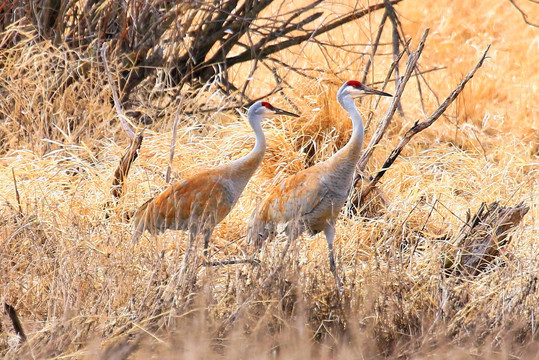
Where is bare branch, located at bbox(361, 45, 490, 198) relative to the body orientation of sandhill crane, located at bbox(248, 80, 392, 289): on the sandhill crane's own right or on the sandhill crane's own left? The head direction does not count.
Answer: on the sandhill crane's own left

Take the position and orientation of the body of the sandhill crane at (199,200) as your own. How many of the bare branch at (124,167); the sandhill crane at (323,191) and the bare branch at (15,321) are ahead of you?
1

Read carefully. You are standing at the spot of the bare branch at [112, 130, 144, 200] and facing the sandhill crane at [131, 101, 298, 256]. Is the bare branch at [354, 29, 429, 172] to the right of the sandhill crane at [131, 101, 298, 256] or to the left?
left

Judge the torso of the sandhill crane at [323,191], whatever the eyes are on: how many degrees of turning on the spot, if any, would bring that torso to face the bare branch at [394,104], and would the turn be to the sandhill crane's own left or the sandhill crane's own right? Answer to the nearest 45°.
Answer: approximately 45° to the sandhill crane's own left

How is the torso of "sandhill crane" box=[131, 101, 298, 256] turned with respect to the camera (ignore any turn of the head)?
to the viewer's right

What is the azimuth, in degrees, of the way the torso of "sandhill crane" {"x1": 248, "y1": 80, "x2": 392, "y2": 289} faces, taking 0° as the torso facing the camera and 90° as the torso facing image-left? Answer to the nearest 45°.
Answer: approximately 270°

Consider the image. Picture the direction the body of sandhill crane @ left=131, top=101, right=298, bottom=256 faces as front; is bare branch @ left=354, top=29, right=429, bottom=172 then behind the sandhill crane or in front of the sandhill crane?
in front

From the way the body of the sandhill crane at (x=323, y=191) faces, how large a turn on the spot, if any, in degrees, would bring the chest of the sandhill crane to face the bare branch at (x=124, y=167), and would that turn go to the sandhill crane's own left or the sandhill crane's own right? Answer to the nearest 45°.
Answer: approximately 135° to the sandhill crane's own left

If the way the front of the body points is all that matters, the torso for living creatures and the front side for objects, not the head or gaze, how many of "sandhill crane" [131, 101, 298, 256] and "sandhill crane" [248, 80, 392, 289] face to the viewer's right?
2

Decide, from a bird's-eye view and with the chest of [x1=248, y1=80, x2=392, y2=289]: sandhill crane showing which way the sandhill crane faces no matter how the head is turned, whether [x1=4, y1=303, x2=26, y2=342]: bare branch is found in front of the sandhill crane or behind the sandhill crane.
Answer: behind

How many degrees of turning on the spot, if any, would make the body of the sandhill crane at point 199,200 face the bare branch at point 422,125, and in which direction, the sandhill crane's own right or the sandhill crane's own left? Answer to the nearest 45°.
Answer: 0° — it already faces it

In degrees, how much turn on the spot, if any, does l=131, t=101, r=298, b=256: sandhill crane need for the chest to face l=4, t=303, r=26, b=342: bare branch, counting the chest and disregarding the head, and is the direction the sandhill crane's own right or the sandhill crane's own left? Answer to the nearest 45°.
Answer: approximately 135° to the sandhill crane's own right
